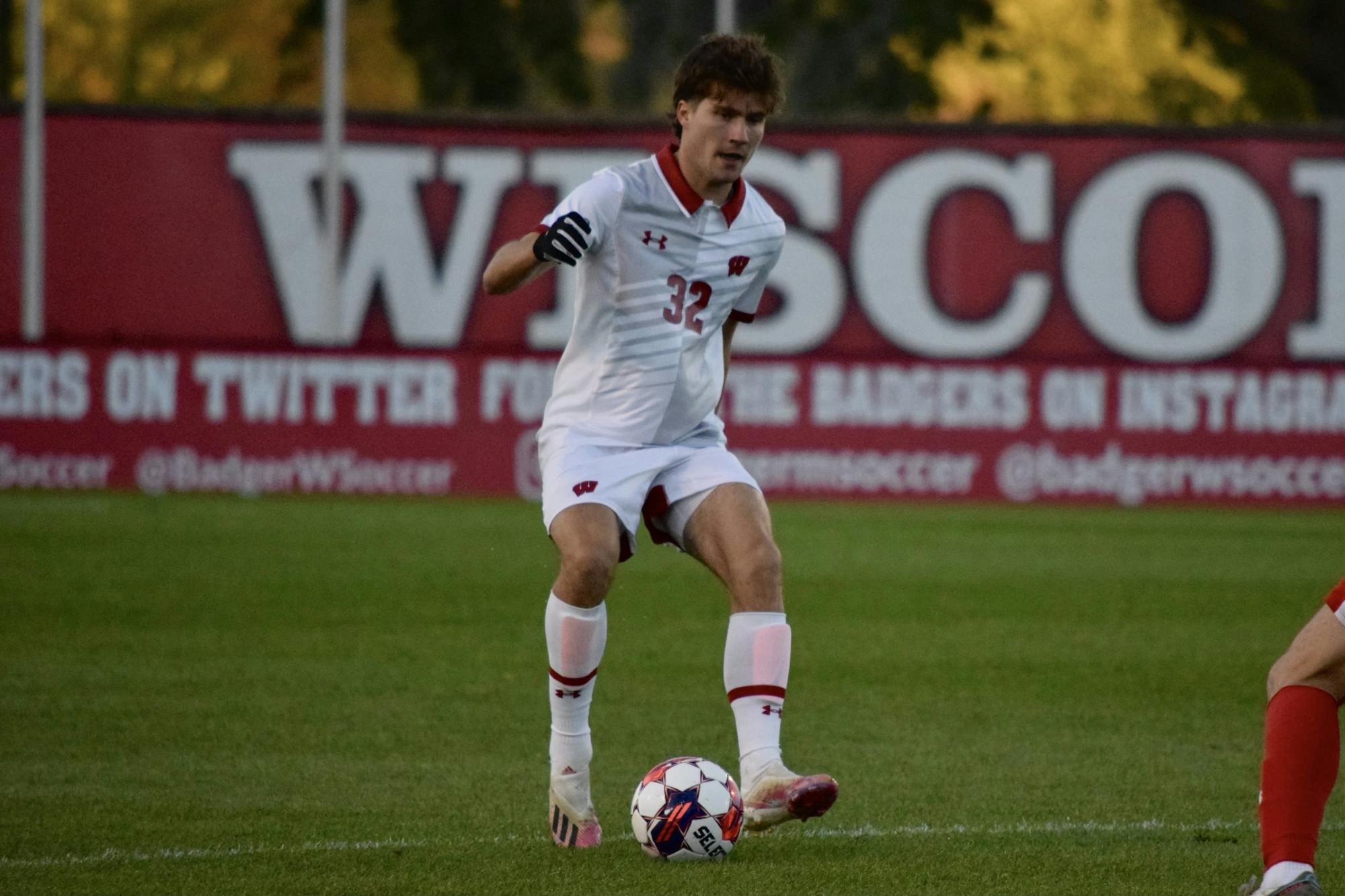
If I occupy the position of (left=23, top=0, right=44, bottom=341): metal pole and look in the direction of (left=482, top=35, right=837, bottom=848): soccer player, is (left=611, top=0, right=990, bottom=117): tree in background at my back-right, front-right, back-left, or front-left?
back-left

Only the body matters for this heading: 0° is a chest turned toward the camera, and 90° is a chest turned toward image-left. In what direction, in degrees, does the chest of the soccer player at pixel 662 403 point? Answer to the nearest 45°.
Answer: approximately 315°

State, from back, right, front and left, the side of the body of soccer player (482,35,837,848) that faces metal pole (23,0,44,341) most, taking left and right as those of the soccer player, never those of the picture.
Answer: back

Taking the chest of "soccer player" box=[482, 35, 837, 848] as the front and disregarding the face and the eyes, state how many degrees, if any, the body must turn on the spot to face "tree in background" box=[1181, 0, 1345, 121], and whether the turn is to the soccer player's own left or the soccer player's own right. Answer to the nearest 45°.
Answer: approximately 135° to the soccer player's own left

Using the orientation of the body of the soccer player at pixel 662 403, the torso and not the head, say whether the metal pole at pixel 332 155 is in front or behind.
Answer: behind

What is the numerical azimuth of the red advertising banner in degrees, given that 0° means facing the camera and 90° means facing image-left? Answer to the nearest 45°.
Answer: approximately 0°

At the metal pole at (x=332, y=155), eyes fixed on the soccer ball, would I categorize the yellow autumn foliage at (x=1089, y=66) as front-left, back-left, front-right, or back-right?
back-left

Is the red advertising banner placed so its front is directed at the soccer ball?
yes

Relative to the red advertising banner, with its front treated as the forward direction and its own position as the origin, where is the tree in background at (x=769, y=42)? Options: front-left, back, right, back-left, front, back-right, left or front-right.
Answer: back
